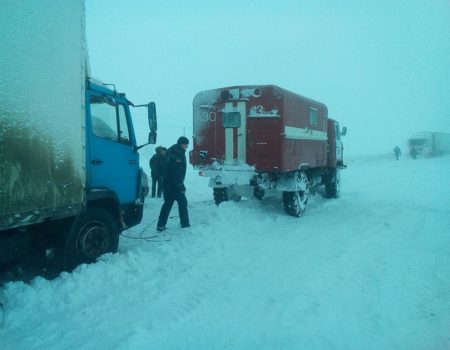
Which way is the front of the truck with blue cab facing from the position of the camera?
facing away from the viewer and to the right of the viewer

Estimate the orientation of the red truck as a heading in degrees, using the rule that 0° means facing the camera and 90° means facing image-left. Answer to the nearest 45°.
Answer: approximately 225°

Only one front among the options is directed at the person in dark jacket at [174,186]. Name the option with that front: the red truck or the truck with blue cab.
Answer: the truck with blue cab

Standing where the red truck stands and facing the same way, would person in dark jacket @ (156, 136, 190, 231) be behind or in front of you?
behind

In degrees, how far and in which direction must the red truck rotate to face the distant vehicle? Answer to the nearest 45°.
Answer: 0° — it already faces it
